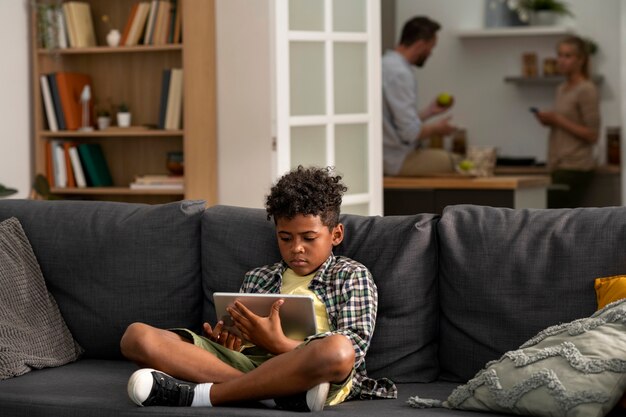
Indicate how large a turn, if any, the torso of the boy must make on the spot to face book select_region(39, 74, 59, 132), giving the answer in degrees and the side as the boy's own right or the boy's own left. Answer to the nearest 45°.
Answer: approximately 135° to the boy's own right

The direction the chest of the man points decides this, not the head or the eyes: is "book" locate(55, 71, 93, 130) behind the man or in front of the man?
behind

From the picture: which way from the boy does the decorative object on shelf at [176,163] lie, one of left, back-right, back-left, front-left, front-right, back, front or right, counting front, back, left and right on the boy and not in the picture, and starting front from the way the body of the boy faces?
back-right

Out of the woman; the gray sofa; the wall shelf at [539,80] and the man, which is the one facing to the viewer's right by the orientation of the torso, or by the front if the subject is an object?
the man

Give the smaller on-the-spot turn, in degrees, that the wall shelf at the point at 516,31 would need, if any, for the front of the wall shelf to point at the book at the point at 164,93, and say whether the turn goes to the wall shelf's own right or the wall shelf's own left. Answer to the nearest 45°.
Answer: approximately 45° to the wall shelf's own right

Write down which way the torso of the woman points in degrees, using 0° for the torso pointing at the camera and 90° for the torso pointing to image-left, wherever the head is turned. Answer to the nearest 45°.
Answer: approximately 45°

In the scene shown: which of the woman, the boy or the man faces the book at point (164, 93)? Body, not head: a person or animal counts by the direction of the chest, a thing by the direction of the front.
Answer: the woman

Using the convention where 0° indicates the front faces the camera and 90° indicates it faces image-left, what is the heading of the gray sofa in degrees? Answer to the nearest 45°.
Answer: approximately 0°

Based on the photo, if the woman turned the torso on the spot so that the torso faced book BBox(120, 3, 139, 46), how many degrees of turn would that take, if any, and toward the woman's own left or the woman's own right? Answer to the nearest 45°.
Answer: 0° — they already face it

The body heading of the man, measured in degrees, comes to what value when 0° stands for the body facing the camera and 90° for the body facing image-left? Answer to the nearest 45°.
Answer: approximately 270°

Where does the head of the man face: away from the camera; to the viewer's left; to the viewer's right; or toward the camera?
to the viewer's right

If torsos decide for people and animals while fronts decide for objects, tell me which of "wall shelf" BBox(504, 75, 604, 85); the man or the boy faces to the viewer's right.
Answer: the man
